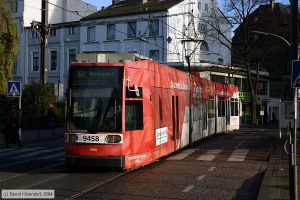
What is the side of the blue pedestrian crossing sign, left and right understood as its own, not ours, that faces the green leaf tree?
back

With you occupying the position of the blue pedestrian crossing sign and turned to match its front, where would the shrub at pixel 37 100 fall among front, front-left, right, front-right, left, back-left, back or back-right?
back

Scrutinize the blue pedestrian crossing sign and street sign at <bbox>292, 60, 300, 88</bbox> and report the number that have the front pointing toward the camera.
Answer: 2

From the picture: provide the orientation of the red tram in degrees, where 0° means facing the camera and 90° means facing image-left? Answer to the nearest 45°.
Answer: approximately 45°

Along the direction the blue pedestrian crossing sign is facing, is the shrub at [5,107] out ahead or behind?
behind

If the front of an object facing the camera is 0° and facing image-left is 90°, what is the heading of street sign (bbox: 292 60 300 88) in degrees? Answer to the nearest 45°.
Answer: approximately 0°

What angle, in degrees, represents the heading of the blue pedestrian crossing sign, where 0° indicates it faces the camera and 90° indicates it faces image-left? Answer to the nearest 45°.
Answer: approximately 0°

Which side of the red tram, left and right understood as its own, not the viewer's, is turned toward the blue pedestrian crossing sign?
right

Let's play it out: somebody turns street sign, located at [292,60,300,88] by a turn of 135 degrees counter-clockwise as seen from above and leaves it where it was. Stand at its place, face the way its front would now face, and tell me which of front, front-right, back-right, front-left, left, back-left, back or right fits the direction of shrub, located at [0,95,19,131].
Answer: left
